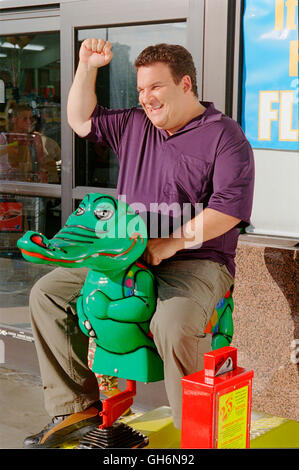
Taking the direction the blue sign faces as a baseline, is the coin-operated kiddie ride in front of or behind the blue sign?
in front

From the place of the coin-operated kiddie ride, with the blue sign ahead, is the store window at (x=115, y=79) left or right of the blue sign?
left

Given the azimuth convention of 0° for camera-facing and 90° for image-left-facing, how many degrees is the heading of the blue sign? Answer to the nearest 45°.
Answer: approximately 0°

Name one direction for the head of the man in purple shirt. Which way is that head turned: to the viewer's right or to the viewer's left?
to the viewer's left

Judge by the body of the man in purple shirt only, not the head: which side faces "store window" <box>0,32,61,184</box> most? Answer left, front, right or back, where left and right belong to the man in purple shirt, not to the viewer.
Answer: right

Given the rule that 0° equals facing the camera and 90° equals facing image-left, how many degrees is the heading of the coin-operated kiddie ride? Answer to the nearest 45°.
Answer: approximately 45°

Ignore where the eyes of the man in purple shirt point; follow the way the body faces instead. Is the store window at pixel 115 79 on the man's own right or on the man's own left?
on the man's own right

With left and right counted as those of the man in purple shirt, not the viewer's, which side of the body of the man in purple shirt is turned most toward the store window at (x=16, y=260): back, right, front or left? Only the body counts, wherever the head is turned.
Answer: right

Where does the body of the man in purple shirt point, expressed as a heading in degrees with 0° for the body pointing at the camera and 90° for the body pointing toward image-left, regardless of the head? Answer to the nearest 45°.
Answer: approximately 45°

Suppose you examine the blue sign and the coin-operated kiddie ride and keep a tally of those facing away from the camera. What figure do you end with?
0

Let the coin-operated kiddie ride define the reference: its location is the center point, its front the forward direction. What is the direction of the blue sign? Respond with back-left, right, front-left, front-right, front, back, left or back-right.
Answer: back

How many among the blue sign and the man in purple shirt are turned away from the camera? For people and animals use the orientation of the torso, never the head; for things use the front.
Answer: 0

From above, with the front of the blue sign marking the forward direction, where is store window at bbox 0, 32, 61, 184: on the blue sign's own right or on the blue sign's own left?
on the blue sign's own right

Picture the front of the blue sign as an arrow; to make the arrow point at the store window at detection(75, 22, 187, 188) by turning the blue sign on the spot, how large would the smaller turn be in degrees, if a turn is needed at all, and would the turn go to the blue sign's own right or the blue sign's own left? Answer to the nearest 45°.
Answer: approximately 135° to the blue sign's own right
